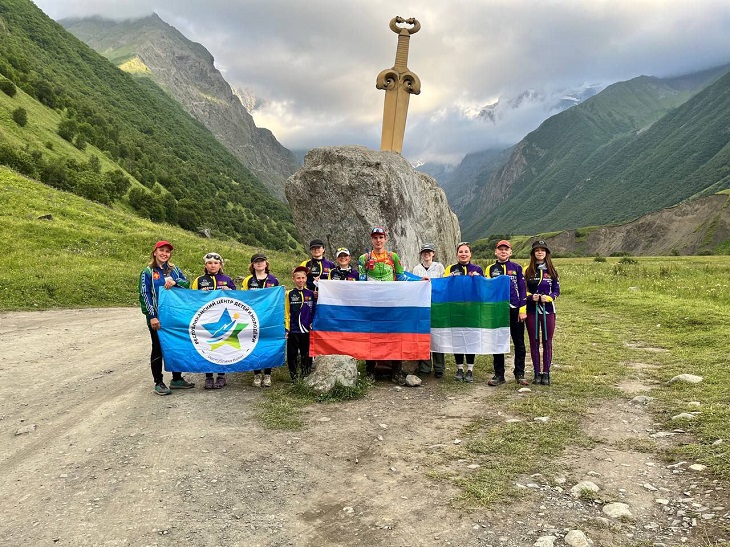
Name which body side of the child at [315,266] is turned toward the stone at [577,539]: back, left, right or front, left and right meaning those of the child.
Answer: front

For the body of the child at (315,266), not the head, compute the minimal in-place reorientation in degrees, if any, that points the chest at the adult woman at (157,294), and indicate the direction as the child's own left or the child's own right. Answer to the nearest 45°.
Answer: approximately 90° to the child's own right

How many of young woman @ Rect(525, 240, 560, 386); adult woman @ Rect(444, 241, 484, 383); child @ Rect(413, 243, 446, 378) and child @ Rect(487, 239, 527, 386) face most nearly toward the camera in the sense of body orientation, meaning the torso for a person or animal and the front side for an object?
4

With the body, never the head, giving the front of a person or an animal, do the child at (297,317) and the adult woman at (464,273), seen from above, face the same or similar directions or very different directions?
same or similar directions

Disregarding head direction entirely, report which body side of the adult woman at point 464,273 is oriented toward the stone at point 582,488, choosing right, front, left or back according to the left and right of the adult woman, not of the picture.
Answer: front

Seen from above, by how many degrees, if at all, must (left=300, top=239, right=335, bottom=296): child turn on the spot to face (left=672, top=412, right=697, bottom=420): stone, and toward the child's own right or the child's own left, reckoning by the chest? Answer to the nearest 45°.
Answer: approximately 45° to the child's own left

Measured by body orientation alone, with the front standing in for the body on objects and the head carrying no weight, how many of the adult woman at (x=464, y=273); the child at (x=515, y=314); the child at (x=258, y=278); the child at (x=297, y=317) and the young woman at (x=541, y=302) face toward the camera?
5

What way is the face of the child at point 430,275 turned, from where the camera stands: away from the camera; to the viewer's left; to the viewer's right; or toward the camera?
toward the camera

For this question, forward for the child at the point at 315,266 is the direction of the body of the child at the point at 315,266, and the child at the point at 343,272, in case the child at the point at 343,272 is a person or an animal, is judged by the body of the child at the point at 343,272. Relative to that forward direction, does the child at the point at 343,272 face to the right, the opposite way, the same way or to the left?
the same way

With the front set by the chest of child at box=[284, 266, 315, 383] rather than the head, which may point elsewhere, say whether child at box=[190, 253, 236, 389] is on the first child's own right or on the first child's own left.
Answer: on the first child's own right

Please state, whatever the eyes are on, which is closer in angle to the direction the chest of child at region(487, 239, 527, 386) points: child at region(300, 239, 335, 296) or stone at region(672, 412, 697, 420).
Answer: the stone

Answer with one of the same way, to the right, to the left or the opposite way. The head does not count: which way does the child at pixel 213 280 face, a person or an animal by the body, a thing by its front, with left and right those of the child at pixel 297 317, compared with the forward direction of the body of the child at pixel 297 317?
the same way

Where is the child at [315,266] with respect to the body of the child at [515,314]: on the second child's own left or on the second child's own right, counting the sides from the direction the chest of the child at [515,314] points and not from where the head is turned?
on the second child's own right

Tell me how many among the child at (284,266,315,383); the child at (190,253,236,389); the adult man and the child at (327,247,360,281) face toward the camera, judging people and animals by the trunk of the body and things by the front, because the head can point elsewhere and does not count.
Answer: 4

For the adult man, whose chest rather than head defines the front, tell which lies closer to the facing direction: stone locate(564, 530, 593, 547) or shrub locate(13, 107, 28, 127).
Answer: the stone

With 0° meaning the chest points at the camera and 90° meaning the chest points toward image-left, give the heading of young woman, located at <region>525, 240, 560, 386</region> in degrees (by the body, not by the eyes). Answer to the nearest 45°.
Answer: approximately 0°

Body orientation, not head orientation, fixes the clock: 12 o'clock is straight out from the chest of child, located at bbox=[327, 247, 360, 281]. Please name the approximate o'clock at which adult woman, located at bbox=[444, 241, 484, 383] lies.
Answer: adult woman, located at bbox=[444, 241, 484, 383] is roughly at 9 o'clock from child, located at bbox=[327, 247, 360, 281].

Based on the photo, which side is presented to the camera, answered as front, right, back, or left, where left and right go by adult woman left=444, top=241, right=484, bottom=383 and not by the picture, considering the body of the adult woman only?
front

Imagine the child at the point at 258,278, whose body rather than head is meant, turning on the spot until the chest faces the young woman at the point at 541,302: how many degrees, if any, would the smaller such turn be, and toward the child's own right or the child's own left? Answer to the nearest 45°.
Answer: approximately 90° to the child's own left

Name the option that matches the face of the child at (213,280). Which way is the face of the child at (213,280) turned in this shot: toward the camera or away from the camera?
toward the camera

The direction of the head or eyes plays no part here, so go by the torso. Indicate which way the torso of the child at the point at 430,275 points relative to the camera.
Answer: toward the camera

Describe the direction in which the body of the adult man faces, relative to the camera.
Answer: toward the camera

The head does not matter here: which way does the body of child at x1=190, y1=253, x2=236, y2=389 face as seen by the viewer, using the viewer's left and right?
facing the viewer

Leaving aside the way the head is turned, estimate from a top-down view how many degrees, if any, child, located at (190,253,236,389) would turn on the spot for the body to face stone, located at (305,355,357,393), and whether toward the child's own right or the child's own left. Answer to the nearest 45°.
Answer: approximately 45° to the child's own left

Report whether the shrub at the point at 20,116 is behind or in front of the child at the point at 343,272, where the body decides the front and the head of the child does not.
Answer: behind
